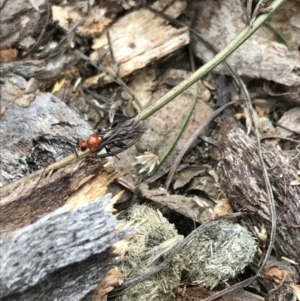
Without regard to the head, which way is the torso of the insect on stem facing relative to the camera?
to the viewer's left
